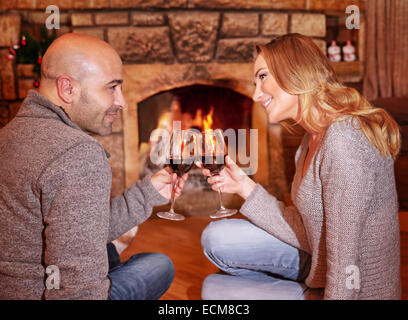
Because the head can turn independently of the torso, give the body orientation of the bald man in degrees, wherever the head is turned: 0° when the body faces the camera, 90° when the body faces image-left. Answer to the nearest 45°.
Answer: approximately 225°

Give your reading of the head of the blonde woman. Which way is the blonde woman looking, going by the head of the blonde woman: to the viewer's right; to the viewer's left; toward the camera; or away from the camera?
to the viewer's left

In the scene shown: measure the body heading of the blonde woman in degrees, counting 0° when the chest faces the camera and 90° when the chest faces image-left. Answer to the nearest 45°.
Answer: approximately 90°

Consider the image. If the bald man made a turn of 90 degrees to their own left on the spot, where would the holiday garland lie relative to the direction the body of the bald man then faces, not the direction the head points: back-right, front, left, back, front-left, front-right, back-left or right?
front-right

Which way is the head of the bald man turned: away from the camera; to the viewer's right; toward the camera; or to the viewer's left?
to the viewer's right
